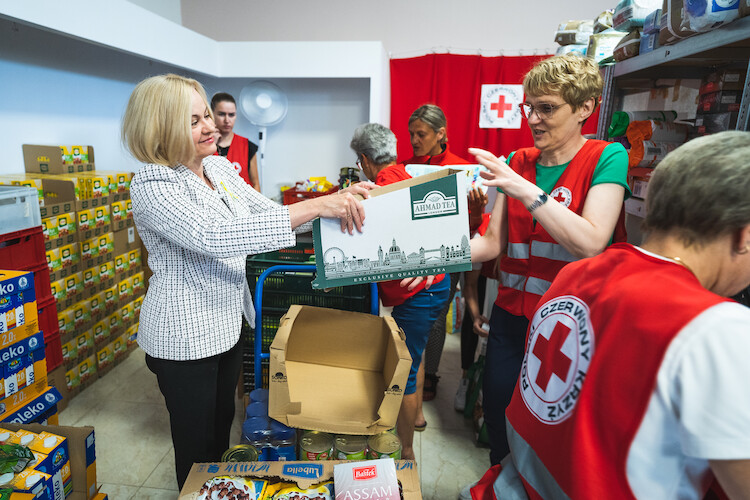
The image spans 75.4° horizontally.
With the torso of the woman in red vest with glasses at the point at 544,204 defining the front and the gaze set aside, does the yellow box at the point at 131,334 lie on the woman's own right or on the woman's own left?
on the woman's own right

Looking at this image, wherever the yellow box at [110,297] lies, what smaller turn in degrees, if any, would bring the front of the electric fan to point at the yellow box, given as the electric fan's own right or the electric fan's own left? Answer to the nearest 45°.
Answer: approximately 45° to the electric fan's own right

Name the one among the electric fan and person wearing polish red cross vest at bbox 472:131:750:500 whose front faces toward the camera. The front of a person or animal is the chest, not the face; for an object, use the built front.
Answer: the electric fan

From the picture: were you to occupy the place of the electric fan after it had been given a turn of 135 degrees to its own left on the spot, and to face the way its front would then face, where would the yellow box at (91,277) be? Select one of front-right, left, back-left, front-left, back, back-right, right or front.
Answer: back

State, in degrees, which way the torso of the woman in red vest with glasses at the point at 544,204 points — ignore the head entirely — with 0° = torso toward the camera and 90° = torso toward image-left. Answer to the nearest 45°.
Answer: approximately 45°

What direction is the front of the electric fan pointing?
toward the camera

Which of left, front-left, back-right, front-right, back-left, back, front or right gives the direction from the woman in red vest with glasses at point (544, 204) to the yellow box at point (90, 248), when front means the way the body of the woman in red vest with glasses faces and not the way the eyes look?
front-right

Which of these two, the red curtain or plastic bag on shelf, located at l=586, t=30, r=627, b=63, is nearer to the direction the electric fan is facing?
the plastic bag on shelf

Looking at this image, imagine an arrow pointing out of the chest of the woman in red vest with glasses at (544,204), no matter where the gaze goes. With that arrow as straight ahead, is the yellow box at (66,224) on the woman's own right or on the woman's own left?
on the woman's own right

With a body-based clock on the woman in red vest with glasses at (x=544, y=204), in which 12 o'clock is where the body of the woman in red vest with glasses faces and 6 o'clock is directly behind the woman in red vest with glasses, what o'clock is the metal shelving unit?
The metal shelving unit is roughly at 6 o'clock from the woman in red vest with glasses.

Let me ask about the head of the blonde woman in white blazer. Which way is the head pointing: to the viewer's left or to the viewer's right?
to the viewer's right

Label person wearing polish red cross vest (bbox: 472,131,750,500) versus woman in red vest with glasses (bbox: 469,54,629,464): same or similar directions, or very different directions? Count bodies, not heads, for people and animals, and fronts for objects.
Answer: very different directions

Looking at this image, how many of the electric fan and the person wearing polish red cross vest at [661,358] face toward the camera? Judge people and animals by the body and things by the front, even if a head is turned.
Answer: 1

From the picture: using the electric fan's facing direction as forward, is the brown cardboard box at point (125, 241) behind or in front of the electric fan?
in front
